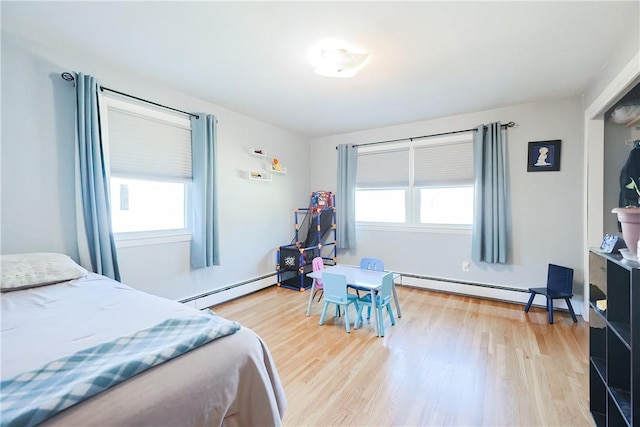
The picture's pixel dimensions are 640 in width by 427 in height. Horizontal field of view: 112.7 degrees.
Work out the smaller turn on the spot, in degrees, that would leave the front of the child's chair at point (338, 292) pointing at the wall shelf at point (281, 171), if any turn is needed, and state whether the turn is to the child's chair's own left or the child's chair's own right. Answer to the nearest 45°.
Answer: approximately 90° to the child's chair's own left

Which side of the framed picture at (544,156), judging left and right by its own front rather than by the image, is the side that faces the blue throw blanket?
front

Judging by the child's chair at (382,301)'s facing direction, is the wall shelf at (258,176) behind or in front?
in front

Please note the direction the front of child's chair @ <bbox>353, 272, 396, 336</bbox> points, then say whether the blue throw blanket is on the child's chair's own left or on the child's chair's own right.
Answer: on the child's chair's own left

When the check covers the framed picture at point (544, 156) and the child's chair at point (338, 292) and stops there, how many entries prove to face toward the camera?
1

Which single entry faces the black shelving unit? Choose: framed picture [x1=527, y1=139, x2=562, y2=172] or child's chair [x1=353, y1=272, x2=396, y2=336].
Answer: the framed picture

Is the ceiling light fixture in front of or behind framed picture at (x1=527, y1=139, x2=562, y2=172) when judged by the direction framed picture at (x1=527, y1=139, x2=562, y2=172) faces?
in front

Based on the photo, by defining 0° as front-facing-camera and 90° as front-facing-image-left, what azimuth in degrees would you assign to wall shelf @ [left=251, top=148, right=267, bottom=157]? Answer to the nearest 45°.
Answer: approximately 315°

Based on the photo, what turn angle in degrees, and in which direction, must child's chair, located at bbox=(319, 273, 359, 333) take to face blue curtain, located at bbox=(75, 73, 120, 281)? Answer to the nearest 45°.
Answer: approximately 135° to its left

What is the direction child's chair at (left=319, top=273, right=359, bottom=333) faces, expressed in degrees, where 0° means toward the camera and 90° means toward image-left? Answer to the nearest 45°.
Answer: approximately 225°

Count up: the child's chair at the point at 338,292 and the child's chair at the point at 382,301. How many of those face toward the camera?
0

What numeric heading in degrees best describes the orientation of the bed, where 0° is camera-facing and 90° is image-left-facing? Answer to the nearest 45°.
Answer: approximately 315°
